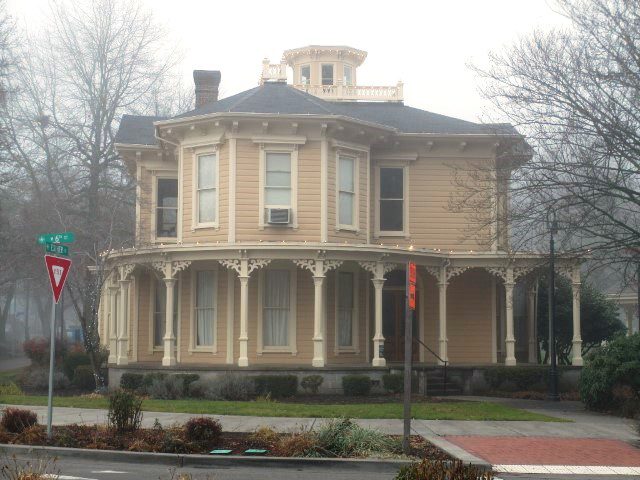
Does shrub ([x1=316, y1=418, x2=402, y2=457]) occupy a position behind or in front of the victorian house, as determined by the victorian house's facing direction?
in front

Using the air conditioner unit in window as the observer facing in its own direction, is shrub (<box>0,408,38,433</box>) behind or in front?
in front

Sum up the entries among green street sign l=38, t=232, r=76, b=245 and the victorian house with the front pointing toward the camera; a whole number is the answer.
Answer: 2

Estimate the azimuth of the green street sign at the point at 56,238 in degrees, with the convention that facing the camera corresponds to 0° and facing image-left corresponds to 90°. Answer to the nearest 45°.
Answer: approximately 0°

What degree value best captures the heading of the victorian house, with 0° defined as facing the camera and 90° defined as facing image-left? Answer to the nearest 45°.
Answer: approximately 0°

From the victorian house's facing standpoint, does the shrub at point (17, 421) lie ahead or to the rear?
ahead

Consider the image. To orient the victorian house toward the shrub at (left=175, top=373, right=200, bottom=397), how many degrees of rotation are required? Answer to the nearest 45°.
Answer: approximately 45° to its right

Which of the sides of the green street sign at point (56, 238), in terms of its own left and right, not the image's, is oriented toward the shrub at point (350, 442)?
left

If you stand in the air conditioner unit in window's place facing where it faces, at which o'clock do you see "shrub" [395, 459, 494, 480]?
The shrub is roughly at 12 o'clock from the air conditioner unit in window.
